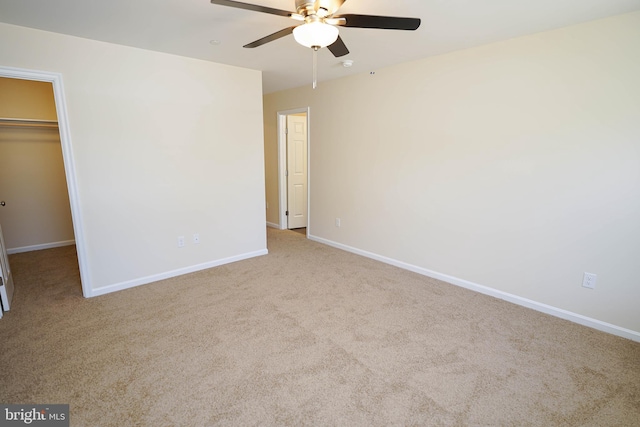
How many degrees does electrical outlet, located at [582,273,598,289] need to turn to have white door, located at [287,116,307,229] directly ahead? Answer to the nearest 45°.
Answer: approximately 90° to its right

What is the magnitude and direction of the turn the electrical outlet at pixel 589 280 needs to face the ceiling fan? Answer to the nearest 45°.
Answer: approximately 45° to its right

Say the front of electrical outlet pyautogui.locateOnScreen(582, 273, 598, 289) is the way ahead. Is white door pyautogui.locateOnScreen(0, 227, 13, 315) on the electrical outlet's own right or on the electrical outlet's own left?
on the electrical outlet's own right

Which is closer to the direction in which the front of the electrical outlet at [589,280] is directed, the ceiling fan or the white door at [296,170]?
the ceiling fan
